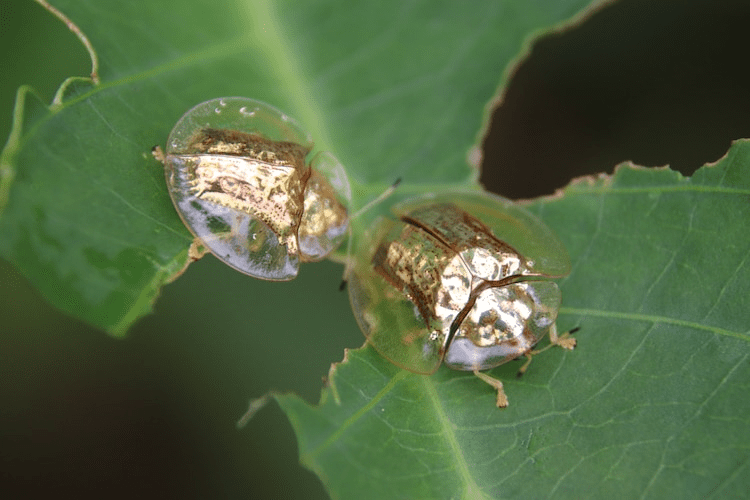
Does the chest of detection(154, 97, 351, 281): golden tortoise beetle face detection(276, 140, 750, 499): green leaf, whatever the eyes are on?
yes

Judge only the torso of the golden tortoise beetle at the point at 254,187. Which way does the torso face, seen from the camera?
to the viewer's right

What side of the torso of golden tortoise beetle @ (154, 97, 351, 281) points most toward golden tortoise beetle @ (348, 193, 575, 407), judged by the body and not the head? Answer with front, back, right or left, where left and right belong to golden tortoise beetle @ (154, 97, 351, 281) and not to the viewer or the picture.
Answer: front

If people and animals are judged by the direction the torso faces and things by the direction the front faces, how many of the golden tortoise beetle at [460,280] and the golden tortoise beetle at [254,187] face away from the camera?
0
